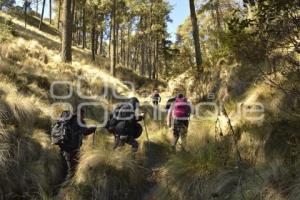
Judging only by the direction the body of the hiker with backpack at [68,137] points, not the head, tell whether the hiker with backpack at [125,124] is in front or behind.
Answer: in front

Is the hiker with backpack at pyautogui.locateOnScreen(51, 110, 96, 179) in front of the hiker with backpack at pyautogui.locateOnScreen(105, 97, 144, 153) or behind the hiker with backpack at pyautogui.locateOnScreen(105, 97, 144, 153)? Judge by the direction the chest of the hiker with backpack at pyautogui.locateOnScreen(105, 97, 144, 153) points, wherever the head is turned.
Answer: behind

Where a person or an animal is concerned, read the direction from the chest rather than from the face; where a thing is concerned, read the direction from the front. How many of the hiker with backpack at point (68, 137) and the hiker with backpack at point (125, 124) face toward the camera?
0

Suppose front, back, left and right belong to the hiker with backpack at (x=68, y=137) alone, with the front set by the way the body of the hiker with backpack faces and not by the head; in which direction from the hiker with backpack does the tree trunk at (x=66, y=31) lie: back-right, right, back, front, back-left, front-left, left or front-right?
front-left

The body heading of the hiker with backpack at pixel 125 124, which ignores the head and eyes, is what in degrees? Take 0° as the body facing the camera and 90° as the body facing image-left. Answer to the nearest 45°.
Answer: approximately 225°

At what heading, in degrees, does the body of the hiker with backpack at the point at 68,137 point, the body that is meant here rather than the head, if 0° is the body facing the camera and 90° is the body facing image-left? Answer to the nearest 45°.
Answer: approximately 225°
